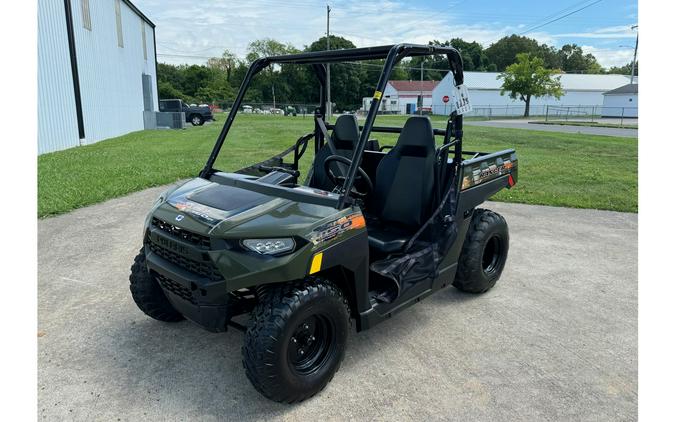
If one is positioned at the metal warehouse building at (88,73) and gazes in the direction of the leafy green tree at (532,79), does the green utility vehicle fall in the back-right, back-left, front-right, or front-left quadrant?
back-right

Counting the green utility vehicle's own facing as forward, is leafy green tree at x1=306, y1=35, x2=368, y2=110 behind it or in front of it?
behind

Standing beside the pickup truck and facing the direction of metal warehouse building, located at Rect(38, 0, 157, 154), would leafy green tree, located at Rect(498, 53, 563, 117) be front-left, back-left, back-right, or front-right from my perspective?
back-left

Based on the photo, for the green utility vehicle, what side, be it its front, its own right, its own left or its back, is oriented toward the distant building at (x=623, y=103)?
back

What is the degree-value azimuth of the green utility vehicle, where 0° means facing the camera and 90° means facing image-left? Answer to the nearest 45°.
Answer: approximately 45°

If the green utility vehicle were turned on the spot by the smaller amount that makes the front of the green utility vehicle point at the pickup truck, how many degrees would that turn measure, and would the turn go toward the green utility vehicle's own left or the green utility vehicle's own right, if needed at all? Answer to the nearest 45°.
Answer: approximately 135° to the green utility vehicle's own right

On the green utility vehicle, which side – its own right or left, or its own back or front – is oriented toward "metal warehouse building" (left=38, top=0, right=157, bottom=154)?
right
